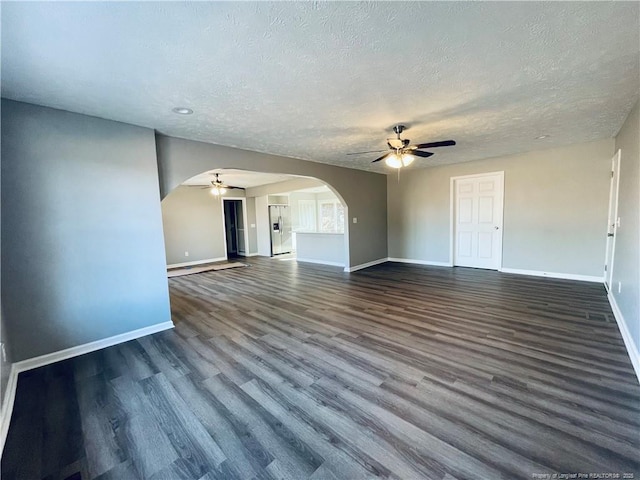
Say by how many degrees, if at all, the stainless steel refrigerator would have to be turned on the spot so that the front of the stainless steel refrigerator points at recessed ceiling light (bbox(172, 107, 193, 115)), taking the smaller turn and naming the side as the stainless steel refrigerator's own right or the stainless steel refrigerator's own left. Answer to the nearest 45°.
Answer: approximately 45° to the stainless steel refrigerator's own right

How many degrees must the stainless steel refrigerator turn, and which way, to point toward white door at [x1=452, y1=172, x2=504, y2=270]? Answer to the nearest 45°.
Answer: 0° — it already faces it

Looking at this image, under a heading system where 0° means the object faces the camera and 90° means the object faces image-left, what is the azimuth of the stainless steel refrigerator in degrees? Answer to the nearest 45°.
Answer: approximately 315°
